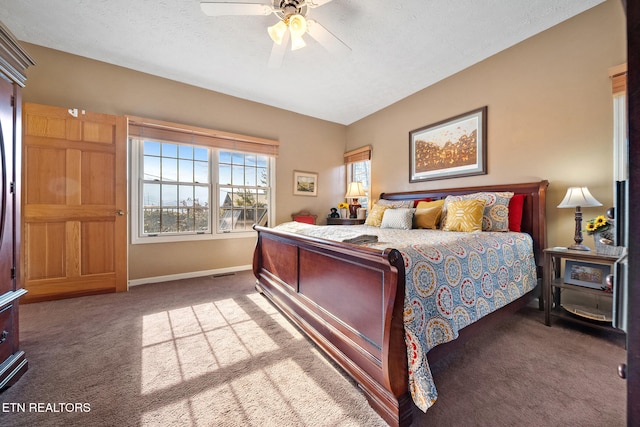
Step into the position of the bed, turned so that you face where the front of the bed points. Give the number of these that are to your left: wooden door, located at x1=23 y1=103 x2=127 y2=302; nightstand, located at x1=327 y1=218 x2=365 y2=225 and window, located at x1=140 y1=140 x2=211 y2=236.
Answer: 0

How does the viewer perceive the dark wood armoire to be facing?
facing to the right of the viewer

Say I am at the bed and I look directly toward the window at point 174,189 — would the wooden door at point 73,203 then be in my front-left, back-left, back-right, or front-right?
front-left

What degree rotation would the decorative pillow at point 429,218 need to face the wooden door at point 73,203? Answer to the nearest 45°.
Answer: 0° — it already faces it

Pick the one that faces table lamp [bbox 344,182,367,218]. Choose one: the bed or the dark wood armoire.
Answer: the dark wood armoire

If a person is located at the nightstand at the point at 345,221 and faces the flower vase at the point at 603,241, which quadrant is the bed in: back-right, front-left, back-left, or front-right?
front-right

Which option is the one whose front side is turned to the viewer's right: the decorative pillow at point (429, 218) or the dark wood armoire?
the dark wood armoire

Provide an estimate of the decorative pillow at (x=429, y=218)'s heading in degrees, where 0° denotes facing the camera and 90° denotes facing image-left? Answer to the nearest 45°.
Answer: approximately 45°

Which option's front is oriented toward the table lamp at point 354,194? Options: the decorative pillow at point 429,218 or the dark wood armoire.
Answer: the dark wood armoire

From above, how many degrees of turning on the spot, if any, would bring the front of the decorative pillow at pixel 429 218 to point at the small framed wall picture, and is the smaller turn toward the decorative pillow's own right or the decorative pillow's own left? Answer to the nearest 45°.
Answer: approximately 90° to the decorative pillow's own right

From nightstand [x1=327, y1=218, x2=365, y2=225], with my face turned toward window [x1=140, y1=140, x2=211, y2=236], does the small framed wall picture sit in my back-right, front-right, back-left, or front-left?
front-right

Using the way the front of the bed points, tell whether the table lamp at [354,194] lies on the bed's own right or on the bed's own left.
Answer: on the bed's own right
